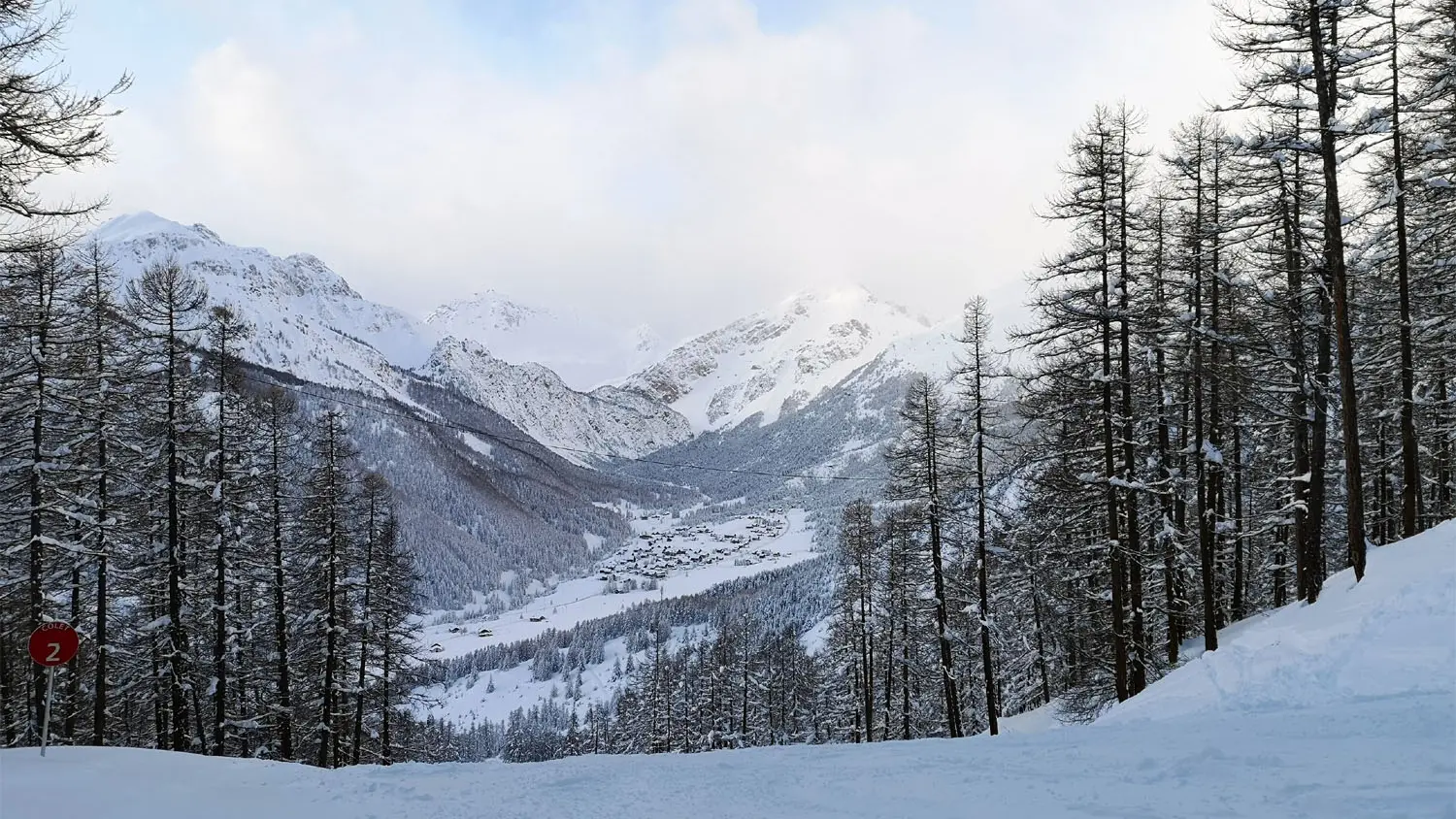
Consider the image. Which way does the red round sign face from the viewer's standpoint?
toward the camera
